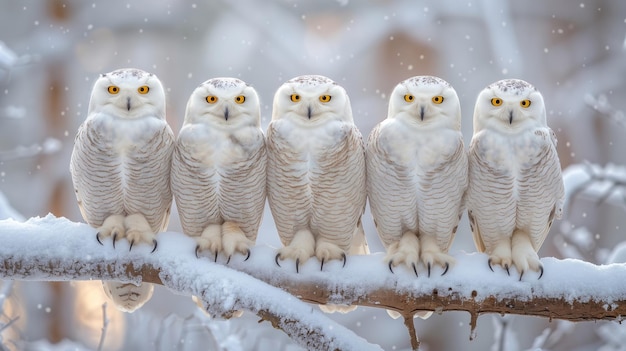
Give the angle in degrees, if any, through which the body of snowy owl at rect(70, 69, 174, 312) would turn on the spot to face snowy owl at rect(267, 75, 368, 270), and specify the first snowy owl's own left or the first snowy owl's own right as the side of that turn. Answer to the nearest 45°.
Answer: approximately 90° to the first snowy owl's own left

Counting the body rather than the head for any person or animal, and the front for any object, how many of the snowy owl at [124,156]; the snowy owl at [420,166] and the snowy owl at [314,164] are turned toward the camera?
3

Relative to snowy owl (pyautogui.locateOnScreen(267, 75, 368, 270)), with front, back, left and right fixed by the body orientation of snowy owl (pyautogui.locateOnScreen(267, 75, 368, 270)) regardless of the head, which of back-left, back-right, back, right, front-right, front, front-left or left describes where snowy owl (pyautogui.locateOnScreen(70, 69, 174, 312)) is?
right

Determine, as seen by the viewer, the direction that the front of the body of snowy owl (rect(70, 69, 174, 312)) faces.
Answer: toward the camera

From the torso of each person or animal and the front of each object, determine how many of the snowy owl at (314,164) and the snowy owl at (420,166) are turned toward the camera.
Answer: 2

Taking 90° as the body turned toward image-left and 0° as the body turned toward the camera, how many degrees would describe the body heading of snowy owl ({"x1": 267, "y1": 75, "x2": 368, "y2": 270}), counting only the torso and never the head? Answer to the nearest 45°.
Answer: approximately 0°

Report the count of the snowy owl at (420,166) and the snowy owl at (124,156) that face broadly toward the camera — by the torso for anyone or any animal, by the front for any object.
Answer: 2
